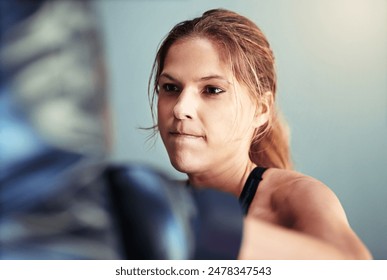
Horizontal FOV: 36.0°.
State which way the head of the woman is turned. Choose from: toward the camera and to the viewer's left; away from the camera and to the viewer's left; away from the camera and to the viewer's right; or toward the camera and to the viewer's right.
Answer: toward the camera and to the viewer's left

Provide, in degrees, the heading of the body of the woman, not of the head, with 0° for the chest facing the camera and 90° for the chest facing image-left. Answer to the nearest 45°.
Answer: approximately 45°
